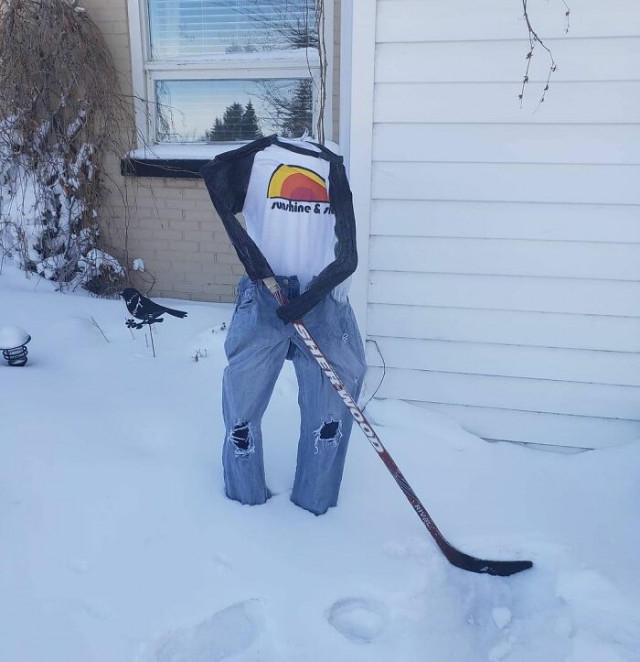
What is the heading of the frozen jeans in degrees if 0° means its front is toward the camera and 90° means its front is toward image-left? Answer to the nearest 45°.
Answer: approximately 0°

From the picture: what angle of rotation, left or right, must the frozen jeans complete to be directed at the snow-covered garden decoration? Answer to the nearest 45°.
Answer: approximately 135° to its right

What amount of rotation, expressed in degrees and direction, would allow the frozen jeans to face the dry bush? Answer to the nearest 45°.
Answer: approximately 135° to its right
